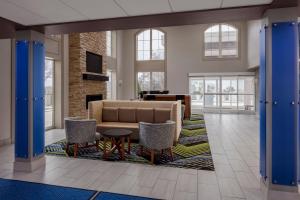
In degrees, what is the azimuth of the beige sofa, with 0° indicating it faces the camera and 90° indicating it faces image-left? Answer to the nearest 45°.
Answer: approximately 0°

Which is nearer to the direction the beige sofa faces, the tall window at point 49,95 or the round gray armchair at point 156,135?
the round gray armchair

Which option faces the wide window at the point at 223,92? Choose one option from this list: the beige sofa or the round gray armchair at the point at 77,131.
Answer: the round gray armchair

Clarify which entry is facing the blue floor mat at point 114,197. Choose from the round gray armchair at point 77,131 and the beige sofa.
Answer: the beige sofa

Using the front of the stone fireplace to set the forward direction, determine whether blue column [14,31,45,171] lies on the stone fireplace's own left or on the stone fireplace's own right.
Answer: on the stone fireplace's own right

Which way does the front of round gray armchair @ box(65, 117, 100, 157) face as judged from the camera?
facing away from the viewer and to the right of the viewer

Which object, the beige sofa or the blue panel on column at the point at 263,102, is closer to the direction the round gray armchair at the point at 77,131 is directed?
the beige sofa

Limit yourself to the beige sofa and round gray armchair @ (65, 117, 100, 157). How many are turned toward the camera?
1

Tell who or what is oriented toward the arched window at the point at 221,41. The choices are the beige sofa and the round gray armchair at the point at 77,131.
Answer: the round gray armchair

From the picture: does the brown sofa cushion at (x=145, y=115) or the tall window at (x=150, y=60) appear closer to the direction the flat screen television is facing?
the brown sofa cushion

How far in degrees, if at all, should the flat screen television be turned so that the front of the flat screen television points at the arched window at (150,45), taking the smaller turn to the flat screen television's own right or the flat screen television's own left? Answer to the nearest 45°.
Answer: approximately 90° to the flat screen television's own left

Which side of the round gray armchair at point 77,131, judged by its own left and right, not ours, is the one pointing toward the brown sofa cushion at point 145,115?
front

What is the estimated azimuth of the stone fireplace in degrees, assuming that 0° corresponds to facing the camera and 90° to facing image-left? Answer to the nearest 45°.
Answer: approximately 315°
